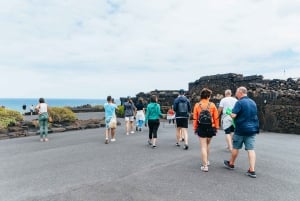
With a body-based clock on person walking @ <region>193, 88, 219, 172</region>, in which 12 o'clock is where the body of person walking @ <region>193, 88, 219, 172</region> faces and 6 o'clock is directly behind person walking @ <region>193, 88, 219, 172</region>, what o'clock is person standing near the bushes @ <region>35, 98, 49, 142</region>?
person standing near the bushes @ <region>35, 98, 49, 142</region> is roughly at 10 o'clock from person walking @ <region>193, 88, 219, 172</region>.

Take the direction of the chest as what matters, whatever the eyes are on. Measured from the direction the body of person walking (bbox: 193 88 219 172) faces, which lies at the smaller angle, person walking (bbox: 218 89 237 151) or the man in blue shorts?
the person walking

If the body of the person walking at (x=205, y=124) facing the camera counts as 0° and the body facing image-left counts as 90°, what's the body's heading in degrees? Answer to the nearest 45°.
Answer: approximately 180°

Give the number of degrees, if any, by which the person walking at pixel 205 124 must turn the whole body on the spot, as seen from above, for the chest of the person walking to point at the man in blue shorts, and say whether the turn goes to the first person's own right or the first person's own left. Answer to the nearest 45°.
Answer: approximately 90° to the first person's own right

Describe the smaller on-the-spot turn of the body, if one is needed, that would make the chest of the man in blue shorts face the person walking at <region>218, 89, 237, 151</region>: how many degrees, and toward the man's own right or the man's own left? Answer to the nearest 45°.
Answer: approximately 45° to the man's own right

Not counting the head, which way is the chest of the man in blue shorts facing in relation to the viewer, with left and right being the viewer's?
facing away from the viewer and to the left of the viewer

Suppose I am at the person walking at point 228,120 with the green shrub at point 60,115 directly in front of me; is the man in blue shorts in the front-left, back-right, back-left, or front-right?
back-left
